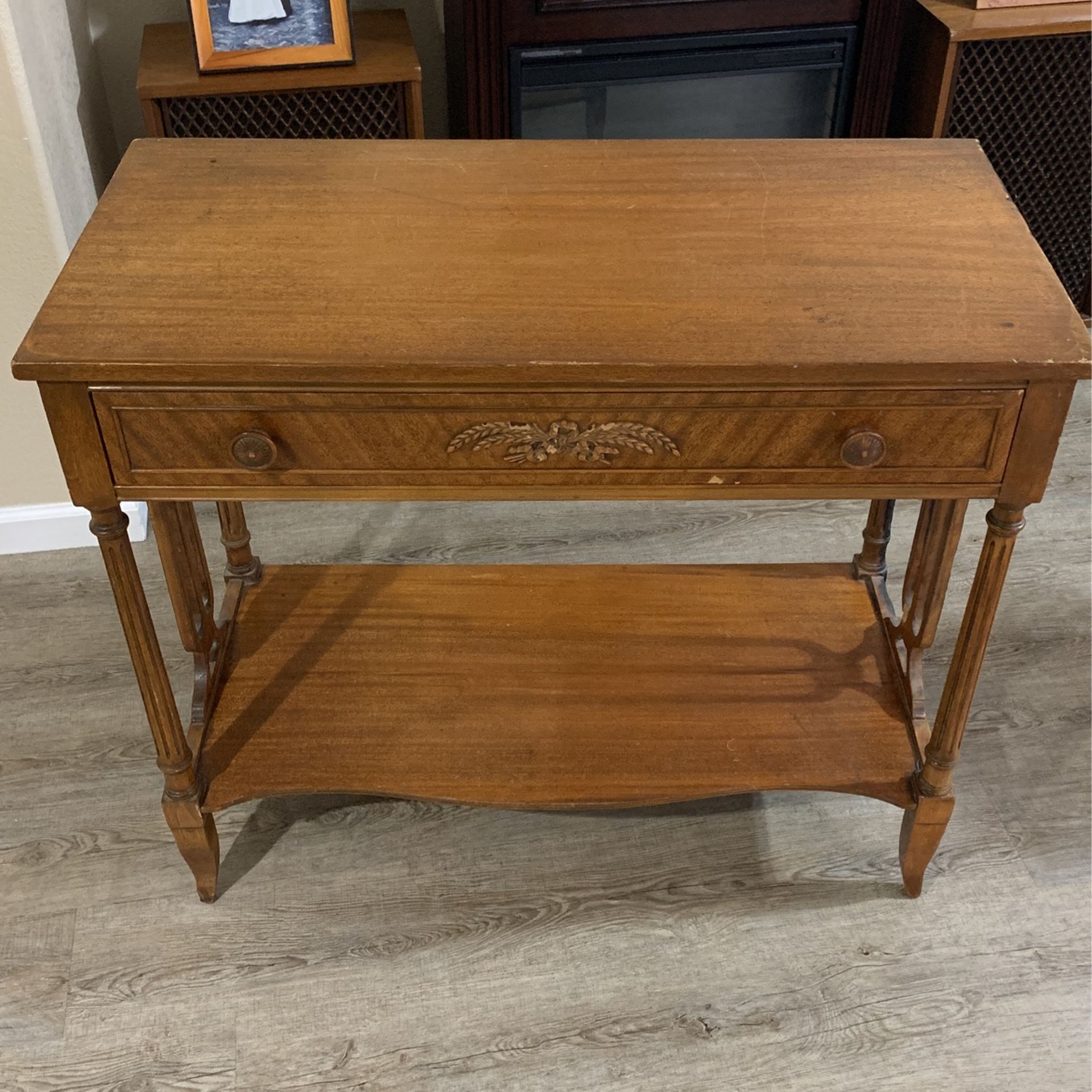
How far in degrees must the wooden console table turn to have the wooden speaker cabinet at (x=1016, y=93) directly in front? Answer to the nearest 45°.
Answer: approximately 135° to its left

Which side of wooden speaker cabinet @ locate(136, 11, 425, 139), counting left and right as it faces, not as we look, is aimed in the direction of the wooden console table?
front

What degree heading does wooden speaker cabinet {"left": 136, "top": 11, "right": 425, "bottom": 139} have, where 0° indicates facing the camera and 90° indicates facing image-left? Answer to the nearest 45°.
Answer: approximately 0°

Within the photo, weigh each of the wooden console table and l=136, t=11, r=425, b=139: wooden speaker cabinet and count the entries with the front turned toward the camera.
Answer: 2

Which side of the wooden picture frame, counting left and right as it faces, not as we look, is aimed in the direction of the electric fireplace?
left

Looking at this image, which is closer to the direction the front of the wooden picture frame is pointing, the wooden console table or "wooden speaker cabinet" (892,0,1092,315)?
the wooden console table

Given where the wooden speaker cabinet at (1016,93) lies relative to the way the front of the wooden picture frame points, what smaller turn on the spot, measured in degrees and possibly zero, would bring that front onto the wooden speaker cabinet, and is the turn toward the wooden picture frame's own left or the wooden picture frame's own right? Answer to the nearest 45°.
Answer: approximately 90° to the wooden picture frame's own left

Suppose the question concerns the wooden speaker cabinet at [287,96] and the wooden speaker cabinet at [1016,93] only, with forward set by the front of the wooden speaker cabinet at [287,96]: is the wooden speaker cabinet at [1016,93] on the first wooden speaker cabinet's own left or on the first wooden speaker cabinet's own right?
on the first wooden speaker cabinet's own left

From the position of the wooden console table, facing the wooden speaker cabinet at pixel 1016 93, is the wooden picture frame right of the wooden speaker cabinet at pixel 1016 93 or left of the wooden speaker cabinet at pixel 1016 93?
left

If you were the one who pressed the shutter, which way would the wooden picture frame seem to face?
facing the viewer

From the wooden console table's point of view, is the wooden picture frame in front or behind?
behind

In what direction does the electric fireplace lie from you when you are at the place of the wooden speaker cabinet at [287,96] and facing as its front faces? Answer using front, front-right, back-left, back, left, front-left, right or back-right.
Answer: left
